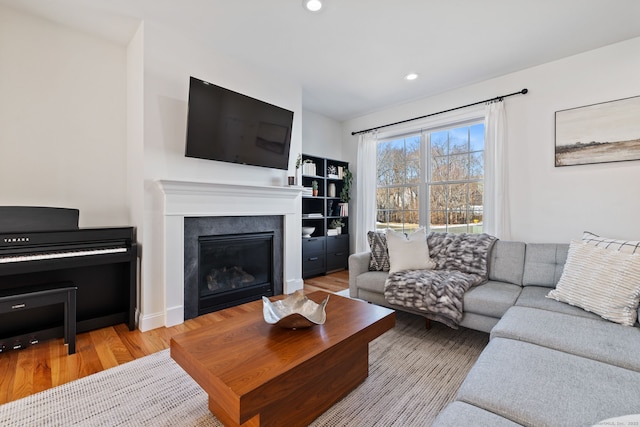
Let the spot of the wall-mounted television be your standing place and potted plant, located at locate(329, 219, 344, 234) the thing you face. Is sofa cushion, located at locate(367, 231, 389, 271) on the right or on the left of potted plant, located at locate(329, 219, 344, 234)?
right

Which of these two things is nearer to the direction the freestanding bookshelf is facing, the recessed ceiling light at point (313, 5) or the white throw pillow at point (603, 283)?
the white throw pillow

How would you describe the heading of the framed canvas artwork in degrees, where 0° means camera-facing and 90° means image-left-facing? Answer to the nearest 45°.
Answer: approximately 45°

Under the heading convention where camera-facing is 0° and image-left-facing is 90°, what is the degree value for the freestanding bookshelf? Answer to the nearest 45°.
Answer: approximately 315°

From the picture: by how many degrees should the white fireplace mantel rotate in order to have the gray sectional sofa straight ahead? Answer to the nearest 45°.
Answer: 0° — it already faces it

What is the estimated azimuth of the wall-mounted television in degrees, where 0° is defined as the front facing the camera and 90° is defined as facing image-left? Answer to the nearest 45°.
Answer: approximately 315°

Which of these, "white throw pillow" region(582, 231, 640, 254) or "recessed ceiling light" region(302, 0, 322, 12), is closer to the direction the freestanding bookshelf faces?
the white throw pillow

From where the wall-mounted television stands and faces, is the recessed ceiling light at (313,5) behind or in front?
in front

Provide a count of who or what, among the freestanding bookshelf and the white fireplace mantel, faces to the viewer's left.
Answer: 0
